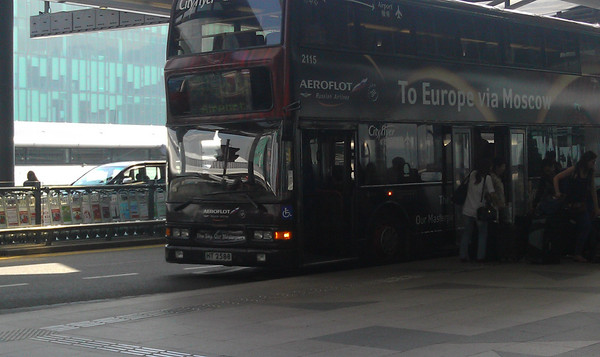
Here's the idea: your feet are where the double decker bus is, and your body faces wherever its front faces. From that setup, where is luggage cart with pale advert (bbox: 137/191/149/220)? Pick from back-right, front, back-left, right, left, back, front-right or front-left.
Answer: right

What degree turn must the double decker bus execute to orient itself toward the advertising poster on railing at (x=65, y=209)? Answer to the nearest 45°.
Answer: approximately 90° to its right

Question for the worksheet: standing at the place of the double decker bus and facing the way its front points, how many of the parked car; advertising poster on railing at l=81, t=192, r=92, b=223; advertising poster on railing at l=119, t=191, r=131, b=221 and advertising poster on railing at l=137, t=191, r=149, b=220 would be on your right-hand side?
4

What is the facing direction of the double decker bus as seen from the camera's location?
facing the viewer and to the left of the viewer

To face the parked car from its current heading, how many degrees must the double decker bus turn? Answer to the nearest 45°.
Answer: approximately 90° to its right

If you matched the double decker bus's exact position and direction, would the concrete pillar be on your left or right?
on your right
